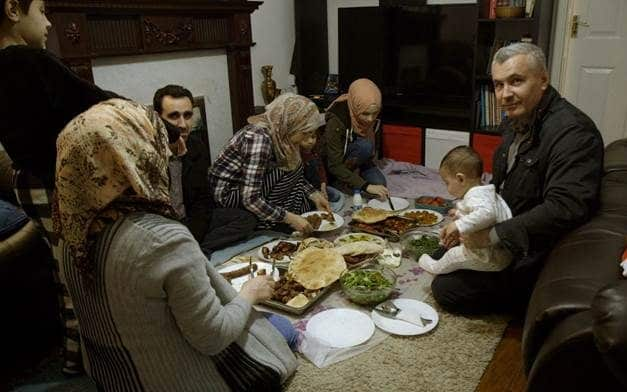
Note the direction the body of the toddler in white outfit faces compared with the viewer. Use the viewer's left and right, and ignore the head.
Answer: facing to the left of the viewer

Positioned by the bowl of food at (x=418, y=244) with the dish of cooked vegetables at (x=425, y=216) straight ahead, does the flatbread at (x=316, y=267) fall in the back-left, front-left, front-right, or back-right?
back-left

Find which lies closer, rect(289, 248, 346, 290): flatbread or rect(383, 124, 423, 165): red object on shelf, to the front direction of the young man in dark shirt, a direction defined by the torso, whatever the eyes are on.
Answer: the flatbread

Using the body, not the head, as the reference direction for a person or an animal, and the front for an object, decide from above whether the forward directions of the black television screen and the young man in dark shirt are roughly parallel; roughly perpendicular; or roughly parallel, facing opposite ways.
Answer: roughly parallel

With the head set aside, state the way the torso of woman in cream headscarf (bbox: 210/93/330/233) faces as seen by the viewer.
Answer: to the viewer's right
